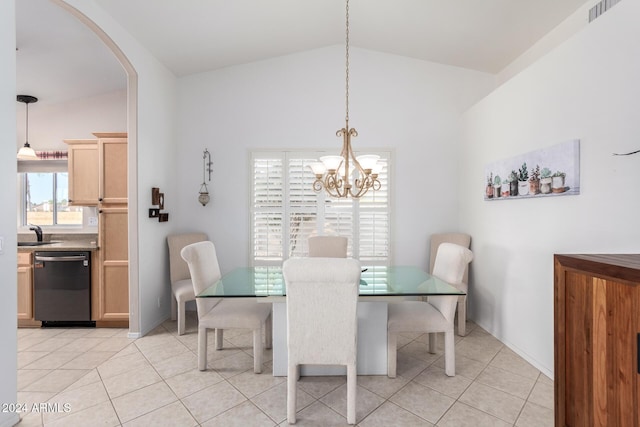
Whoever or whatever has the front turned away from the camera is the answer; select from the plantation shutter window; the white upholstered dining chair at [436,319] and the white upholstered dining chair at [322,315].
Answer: the white upholstered dining chair at [322,315]

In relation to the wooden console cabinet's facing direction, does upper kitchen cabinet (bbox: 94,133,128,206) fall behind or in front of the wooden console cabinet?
in front

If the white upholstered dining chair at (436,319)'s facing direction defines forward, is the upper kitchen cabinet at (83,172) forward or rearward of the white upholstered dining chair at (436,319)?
forward

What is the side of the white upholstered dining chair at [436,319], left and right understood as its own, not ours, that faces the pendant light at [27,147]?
front

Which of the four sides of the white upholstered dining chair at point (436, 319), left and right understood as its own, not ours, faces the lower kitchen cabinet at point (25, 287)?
front

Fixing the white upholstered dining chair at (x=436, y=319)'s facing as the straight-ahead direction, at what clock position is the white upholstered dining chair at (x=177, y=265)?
the white upholstered dining chair at (x=177, y=265) is roughly at 12 o'clock from the white upholstered dining chair at (x=436, y=319).

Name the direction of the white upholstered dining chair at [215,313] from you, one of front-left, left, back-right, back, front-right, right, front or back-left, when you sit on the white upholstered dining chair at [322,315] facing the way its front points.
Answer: front-left

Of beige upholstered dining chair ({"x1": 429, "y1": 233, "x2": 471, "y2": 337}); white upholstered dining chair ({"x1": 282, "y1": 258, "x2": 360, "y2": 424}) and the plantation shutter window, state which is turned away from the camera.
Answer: white upholstered dining chair ({"x1": 282, "y1": 258, "x2": 360, "y2": 424})

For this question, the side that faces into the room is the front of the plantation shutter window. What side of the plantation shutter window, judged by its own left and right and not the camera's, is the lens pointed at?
front

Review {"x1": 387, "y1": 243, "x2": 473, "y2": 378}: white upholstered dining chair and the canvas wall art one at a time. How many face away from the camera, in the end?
0

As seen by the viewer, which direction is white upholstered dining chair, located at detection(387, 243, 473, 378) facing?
to the viewer's left

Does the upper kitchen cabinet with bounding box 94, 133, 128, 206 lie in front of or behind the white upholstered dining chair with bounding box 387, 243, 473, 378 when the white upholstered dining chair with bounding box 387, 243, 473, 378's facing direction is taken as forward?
in front

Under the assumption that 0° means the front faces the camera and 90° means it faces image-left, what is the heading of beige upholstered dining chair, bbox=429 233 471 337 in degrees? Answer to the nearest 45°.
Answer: approximately 45°

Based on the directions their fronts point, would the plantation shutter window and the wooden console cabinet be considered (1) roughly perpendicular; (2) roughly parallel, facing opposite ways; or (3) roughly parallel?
roughly perpendicular

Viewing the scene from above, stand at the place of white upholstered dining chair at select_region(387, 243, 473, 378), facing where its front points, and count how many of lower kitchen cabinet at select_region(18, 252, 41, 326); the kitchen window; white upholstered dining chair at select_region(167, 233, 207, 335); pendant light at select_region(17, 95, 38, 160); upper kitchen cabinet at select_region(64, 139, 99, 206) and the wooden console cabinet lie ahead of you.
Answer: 5

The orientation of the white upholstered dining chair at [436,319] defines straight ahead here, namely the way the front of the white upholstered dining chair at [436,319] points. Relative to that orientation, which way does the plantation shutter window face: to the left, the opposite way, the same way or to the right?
to the left

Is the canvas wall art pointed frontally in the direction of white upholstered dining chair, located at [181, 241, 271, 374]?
yes

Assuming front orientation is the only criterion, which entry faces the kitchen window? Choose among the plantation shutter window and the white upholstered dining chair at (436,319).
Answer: the white upholstered dining chair

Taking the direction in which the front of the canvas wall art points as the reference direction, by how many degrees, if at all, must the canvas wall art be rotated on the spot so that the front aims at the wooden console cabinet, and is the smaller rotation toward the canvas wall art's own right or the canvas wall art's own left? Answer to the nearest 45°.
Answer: approximately 45° to the canvas wall art's own left
